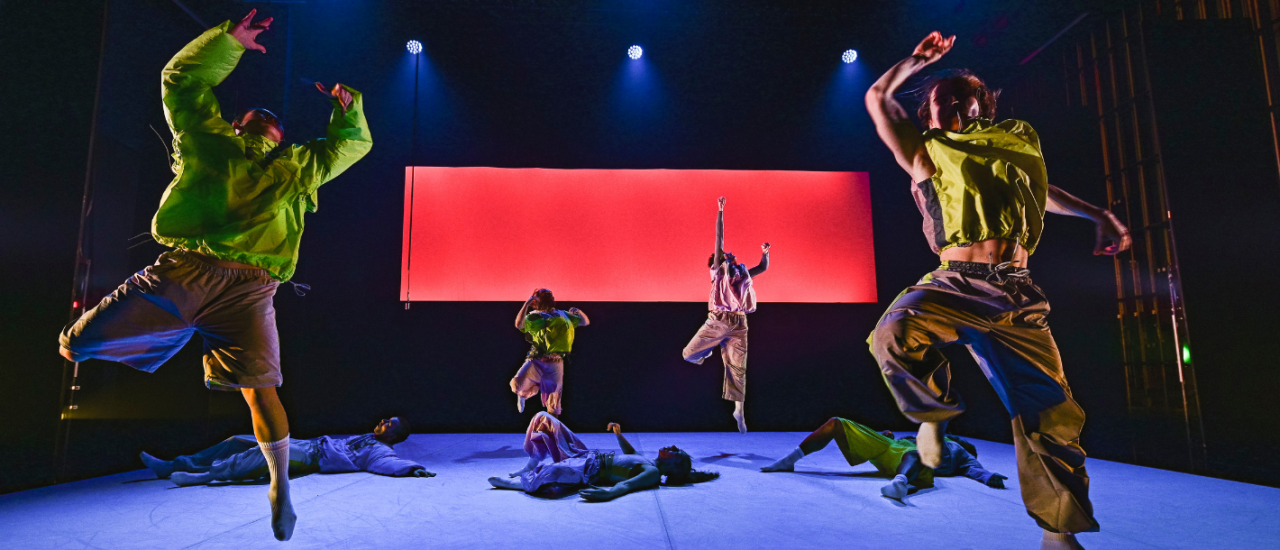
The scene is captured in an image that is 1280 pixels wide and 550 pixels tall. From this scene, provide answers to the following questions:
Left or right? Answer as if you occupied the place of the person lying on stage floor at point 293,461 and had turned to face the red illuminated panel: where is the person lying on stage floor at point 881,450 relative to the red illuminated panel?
right

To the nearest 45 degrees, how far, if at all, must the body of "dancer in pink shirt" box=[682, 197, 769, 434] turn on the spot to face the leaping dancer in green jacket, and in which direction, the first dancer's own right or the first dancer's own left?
approximately 45° to the first dancer's own right

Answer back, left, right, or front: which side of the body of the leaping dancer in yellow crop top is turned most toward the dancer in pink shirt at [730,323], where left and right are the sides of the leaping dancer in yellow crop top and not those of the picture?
back

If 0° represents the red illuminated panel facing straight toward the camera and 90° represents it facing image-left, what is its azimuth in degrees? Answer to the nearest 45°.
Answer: approximately 0°

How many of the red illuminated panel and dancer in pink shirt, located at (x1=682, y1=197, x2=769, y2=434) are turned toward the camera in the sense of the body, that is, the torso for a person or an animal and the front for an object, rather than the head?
2

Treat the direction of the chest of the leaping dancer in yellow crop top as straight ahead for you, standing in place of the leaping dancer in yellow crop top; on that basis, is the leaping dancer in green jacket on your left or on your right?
on your right

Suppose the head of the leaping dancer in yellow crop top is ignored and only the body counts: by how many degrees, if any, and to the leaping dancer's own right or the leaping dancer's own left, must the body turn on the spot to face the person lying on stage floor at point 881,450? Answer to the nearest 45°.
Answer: approximately 135° to the leaping dancer's own left

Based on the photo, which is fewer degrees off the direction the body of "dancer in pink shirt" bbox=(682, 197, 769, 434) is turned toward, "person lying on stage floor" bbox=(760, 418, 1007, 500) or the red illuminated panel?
the person lying on stage floor
